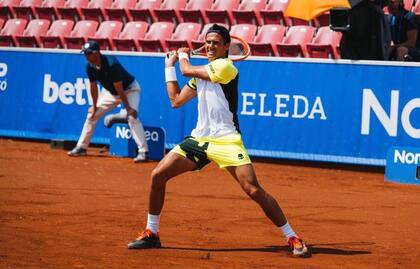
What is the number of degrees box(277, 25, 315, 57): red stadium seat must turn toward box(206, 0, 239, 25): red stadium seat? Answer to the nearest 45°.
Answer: approximately 90° to its right

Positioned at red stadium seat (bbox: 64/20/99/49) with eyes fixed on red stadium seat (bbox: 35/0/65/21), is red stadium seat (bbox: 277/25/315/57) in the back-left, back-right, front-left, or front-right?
back-right

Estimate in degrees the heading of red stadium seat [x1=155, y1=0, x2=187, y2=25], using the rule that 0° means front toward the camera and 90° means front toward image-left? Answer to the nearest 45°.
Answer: approximately 45°

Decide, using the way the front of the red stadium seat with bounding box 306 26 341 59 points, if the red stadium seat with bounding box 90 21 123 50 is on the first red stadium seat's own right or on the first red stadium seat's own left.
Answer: on the first red stadium seat's own right

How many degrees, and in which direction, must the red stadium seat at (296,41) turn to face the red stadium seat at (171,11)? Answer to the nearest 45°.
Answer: approximately 90° to its right

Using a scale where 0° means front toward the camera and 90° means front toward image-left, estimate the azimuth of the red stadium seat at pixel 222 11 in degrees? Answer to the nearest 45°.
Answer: approximately 45°

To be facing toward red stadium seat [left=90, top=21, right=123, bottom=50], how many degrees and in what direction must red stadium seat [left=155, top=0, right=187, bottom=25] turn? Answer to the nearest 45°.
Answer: approximately 45° to its right

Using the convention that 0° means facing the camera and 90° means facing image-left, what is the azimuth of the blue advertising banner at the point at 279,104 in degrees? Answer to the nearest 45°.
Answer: approximately 45°

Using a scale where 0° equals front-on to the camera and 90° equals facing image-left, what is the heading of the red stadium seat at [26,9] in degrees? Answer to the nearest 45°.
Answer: approximately 45°

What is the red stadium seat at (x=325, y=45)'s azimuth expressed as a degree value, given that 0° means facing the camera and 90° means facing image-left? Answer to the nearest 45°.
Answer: approximately 45°

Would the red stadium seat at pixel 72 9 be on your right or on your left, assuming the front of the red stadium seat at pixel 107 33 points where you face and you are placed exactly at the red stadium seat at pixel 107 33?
on your right

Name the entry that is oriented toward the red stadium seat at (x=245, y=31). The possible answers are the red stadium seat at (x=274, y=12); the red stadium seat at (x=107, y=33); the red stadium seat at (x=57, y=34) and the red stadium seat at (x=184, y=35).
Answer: the red stadium seat at (x=274, y=12)
